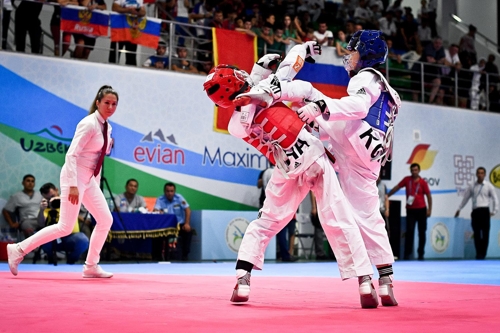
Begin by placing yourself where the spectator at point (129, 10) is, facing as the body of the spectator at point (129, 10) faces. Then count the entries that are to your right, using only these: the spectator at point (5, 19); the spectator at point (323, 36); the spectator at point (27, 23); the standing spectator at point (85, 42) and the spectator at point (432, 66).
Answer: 3

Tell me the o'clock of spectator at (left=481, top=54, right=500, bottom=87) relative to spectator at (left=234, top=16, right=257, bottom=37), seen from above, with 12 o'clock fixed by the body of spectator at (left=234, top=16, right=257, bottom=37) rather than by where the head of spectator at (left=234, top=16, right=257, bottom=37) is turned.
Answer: spectator at (left=481, top=54, right=500, bottom=87) is roughly at 8 o'clock from spectator at (left=234, top=16, right=257, bottom=37).

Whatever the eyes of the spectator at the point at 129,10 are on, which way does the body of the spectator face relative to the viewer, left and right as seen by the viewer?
facing the viewer

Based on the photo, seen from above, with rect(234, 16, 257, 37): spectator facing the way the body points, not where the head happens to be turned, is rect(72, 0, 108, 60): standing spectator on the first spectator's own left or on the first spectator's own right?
on the first spectator's own right

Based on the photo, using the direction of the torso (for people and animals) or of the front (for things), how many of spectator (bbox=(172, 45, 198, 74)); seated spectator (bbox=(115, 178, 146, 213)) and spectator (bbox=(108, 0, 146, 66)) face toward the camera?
3

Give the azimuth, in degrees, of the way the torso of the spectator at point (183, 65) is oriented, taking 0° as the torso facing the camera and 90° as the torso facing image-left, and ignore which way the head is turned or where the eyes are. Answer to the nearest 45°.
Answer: approximately 0°

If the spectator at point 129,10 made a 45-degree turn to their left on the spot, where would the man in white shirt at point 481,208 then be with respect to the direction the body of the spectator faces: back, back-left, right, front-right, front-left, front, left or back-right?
front-left

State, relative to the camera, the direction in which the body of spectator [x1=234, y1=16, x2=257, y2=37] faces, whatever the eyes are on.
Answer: toward the camera

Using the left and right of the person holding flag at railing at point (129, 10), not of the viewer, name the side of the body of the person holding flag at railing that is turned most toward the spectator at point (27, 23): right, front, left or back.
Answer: right

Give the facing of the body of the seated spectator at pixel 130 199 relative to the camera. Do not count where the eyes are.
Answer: toward the camera
